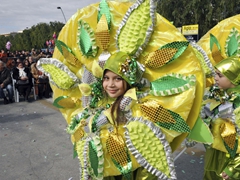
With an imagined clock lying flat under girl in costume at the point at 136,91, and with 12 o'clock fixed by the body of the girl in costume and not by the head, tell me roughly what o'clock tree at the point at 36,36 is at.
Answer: The tree is roughly at 4 o'clock from the girl in costume.

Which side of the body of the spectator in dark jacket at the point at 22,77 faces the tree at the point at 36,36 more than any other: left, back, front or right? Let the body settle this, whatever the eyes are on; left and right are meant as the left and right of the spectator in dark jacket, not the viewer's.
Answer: back

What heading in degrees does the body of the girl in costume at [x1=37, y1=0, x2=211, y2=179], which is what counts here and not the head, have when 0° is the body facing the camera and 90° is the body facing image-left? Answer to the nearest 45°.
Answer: approximately 45°

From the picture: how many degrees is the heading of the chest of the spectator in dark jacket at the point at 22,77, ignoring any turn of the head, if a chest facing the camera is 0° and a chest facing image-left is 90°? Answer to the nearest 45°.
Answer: approximately 0°

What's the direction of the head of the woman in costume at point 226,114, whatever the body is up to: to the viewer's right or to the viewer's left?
to the viewer's left

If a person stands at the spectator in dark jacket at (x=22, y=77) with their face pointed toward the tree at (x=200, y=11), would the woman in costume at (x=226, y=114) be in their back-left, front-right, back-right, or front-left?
back-right

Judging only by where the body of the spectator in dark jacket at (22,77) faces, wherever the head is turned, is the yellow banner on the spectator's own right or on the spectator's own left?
on the spectator's own left

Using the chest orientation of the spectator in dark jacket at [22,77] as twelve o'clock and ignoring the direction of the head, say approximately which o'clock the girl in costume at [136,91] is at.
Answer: The girl in costume is roughly at 12 o'clock from the spectator in dark jacket.
